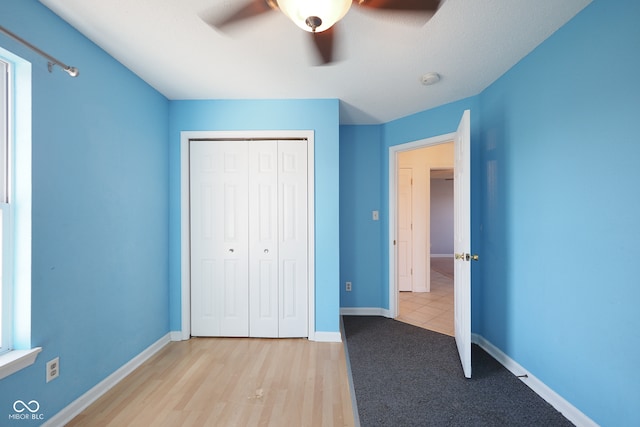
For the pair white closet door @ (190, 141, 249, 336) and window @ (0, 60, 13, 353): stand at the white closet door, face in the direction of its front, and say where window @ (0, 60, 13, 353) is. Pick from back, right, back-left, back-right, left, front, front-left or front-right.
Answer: front-right

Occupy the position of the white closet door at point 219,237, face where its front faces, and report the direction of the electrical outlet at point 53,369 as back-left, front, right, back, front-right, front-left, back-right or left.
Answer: front-right

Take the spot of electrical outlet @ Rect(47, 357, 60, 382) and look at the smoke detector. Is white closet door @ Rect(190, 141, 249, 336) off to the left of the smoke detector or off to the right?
left

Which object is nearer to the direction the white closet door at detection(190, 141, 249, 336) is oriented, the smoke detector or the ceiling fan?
the ceiling fan

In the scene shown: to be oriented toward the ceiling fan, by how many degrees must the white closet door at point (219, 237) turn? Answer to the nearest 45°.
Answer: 0° — it already faces it

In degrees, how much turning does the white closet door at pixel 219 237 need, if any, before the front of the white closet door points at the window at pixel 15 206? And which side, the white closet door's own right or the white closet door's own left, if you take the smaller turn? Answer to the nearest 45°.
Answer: approximately 45° to the white closet door's own right

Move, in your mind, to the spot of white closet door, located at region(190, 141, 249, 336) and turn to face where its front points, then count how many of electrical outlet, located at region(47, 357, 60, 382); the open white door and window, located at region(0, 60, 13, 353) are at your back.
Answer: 0

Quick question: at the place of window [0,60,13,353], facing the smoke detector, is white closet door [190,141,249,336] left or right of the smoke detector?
left

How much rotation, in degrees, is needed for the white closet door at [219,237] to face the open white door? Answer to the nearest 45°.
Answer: approximately 45° to its left

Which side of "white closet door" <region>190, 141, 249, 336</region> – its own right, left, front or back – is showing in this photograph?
front
